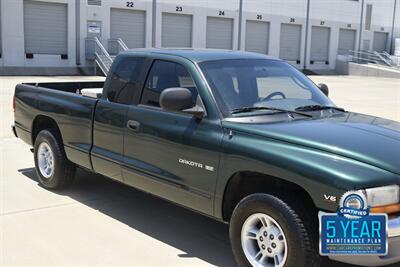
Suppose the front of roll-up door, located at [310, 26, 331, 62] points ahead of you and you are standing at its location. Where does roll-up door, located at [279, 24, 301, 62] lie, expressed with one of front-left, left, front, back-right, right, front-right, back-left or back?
front-right

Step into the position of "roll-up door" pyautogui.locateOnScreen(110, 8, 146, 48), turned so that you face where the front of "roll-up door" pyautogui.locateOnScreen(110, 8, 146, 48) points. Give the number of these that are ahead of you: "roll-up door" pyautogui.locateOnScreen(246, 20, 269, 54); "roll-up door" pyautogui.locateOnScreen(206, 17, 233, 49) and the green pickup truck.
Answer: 1

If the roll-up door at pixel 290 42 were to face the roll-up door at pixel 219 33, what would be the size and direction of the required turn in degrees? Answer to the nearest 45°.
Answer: approximately 45° to its right

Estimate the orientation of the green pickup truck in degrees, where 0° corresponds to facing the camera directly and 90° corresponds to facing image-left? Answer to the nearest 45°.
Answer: approximately 315°

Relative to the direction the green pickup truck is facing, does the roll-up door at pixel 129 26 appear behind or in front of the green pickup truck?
behind

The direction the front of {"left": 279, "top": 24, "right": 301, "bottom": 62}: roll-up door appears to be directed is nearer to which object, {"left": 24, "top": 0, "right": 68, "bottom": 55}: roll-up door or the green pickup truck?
the green pickup truck

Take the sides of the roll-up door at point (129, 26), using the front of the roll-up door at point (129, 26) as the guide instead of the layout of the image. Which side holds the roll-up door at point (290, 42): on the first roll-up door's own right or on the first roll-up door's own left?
on the first roll-up door's own left
